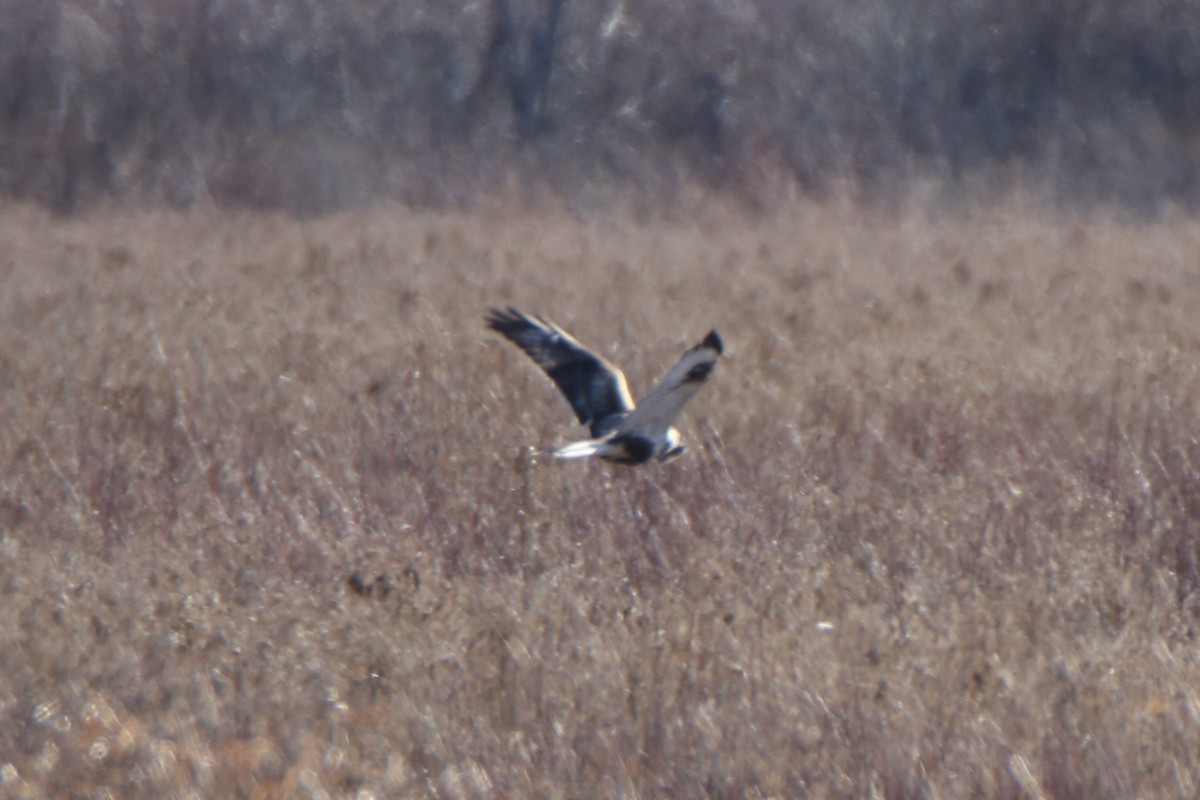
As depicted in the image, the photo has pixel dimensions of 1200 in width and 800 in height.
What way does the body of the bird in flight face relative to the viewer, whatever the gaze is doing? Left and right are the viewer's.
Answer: facing away from the viewer and to the right of the viewer
